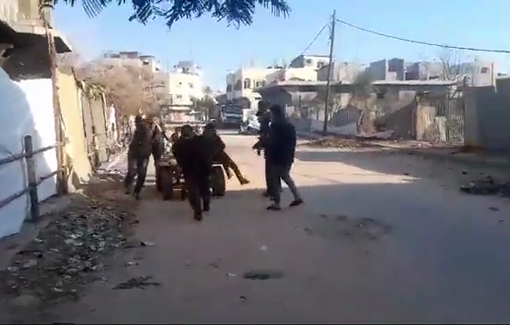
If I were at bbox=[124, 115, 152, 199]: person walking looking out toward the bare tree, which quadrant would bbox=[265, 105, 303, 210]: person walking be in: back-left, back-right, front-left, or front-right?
back-right

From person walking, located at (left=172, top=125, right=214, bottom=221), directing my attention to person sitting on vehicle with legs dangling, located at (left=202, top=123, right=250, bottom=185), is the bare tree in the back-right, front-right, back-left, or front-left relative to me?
front-left
